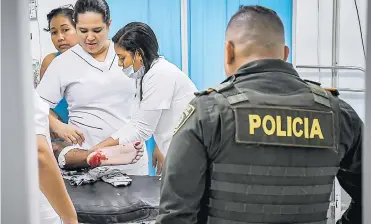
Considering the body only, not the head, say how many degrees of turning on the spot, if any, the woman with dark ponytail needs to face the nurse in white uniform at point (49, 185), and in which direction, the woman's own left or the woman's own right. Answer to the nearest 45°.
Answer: approximately 45° to the woman's own left

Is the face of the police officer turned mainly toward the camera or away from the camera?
away from the camera

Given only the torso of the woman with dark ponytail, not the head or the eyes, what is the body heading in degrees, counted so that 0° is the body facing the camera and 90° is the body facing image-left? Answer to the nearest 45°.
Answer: approximately 90°
